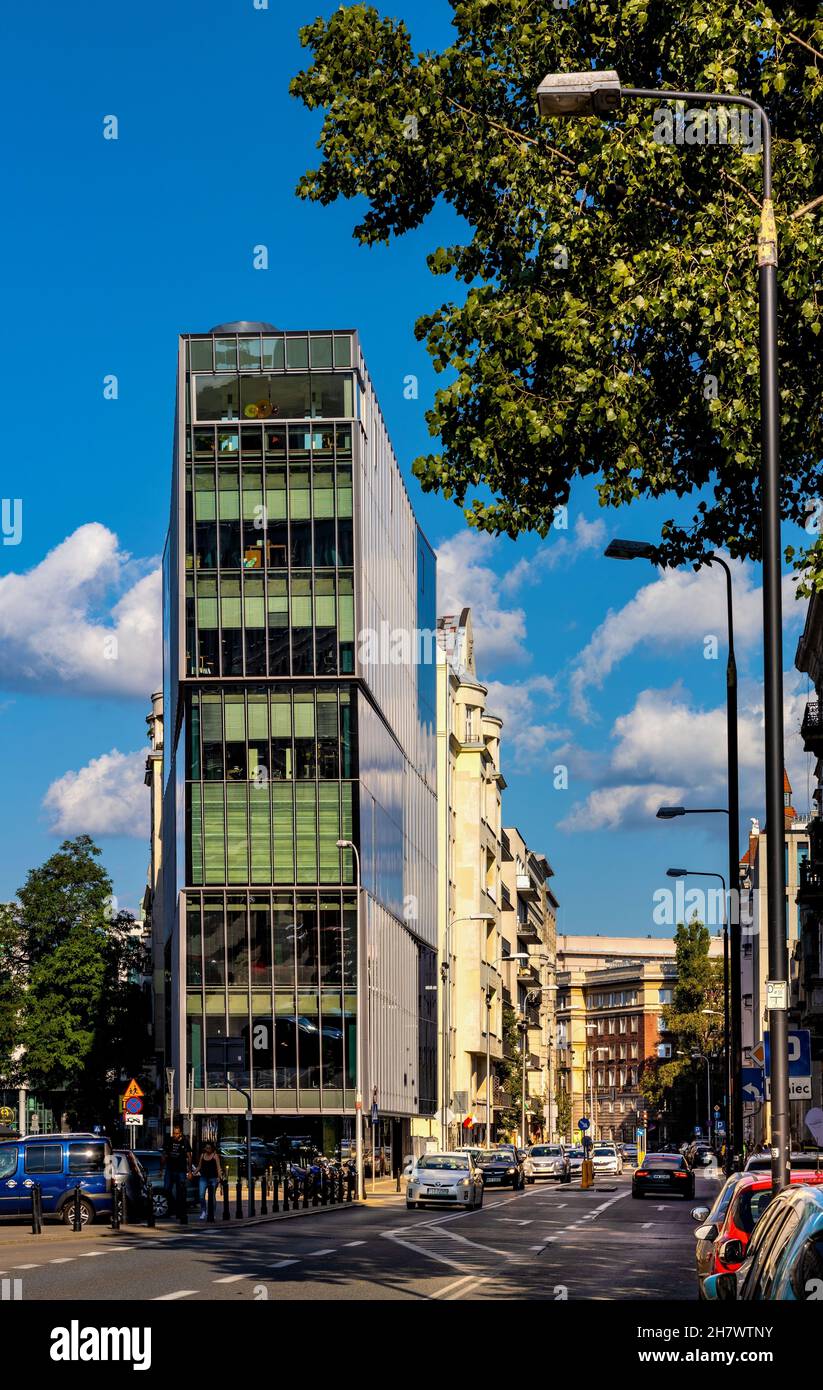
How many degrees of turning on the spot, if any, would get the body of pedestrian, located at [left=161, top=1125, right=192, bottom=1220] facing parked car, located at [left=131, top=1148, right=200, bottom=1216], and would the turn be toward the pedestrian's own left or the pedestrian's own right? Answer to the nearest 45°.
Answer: approximately 180°

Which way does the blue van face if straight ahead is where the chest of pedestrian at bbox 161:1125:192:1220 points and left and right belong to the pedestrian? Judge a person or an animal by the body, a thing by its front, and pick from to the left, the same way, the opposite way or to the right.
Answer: to the right

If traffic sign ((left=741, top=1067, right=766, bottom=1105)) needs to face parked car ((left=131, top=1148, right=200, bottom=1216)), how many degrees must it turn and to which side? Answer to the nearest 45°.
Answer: approximately 135° to its right

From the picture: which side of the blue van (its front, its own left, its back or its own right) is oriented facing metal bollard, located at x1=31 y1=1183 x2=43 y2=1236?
left

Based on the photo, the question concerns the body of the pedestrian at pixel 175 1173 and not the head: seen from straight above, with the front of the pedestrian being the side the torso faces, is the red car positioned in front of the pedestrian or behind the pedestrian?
in front

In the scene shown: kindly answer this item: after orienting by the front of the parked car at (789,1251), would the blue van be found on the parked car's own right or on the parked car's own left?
on the parked car's own right

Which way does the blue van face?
to the viewer's left
